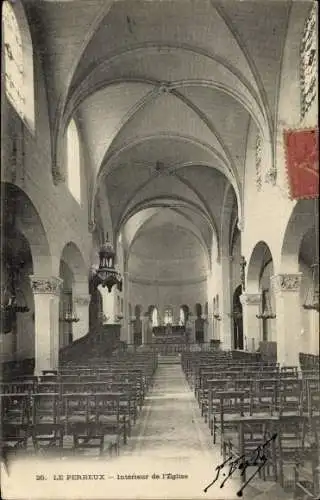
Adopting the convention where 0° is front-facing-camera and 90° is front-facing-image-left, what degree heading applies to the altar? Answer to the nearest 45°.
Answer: approximately 0°
